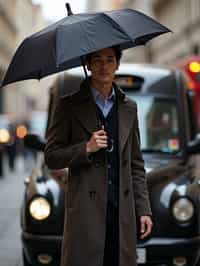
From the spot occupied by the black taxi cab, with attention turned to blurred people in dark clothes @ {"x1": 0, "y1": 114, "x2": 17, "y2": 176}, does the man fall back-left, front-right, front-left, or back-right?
back-left

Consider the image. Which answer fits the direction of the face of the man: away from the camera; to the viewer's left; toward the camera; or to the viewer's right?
toward the camera

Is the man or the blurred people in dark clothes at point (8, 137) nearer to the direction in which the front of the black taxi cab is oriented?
the man

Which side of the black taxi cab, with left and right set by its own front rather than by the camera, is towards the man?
front

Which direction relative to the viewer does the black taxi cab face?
toward the camera

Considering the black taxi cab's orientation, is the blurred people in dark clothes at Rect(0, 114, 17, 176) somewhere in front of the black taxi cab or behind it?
behind

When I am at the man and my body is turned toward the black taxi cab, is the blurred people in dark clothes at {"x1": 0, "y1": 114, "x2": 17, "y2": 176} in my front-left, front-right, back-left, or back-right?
front-left
